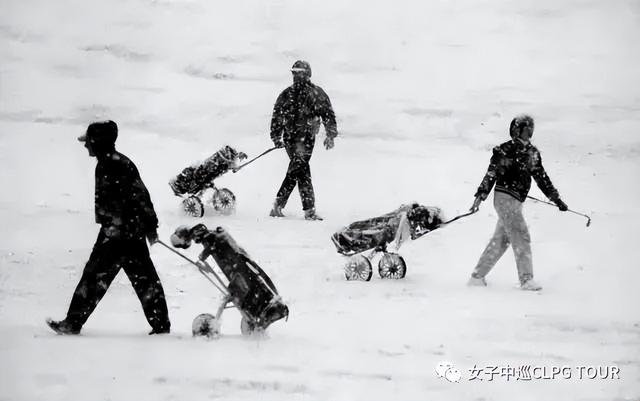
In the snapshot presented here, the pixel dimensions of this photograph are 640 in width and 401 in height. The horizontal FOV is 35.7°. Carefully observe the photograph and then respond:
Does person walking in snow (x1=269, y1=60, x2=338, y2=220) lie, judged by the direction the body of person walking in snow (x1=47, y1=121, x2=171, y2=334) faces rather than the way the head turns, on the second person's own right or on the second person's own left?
on the second person's own right

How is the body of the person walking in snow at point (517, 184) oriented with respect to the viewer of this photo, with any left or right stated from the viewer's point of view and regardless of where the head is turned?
facing the viewer and to the right of the viewer

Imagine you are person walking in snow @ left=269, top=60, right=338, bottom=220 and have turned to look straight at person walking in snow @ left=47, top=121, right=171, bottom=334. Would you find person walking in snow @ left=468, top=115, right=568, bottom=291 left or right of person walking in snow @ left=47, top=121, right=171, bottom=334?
left

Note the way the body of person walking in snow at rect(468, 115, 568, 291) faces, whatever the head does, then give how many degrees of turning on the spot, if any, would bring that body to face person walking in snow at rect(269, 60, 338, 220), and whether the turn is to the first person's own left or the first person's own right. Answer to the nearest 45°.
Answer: approximately 180°

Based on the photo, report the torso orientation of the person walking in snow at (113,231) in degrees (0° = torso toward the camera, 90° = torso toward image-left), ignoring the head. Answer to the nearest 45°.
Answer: approximately 90°

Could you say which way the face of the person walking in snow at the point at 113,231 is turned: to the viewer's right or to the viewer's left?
to the viewer's left

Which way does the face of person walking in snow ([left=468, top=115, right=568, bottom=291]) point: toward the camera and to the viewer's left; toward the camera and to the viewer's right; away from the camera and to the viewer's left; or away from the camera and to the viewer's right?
toward the camera and to the viewer's right

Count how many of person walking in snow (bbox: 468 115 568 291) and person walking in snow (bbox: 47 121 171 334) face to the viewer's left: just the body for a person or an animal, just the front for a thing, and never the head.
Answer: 1

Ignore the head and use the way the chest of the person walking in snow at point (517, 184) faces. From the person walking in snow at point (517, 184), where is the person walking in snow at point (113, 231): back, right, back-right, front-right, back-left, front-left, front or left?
right

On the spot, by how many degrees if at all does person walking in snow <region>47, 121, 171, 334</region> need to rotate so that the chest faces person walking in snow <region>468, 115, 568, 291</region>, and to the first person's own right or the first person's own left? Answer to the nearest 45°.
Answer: approximately 180°

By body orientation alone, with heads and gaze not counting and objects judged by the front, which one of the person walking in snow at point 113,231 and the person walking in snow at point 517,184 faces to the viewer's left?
the person walking in snow at point 113,231
